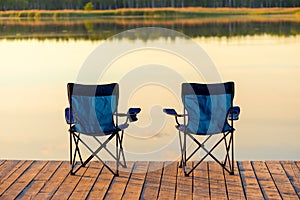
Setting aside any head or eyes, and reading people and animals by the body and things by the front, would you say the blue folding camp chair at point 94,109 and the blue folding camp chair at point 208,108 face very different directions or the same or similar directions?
same or similar directions

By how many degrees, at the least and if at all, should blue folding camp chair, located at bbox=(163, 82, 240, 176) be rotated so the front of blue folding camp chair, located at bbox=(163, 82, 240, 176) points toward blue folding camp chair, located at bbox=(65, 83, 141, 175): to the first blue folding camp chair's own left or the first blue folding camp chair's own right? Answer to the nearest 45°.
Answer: approximately 90° to the first blue folding camp chair's own left

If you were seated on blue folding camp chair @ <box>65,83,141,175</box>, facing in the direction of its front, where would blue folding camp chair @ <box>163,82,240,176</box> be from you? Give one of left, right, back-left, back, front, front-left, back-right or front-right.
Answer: right

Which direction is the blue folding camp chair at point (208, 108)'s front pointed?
away from the camera

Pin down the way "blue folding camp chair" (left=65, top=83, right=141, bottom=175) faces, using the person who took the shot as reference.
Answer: facing away from the viewer

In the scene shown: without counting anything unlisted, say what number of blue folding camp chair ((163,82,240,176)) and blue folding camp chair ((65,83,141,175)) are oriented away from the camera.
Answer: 2
